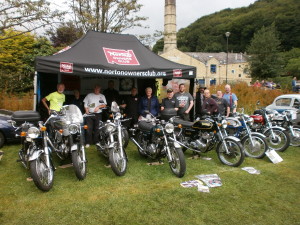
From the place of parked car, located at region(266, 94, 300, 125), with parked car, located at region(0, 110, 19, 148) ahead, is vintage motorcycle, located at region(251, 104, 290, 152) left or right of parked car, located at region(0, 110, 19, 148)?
left

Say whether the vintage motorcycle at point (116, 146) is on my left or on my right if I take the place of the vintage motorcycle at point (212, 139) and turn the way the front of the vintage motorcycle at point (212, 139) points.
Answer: on my right

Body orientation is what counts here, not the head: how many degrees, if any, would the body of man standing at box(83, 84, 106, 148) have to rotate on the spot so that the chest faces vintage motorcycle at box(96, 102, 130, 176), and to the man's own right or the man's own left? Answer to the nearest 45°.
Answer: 0° — they already face it

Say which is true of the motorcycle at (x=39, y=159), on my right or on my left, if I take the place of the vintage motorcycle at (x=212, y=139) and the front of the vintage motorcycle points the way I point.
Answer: on my right

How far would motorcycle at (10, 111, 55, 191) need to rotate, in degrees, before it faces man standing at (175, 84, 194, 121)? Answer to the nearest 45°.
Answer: approximately 90° to its left

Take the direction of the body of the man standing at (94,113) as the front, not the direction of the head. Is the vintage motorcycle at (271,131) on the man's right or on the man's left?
on the man's left
